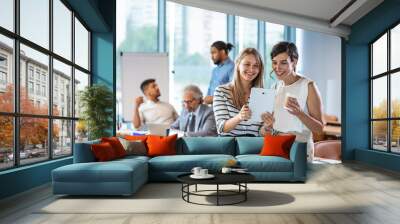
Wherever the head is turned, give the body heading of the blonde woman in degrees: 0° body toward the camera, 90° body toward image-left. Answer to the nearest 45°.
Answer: approximately 315°

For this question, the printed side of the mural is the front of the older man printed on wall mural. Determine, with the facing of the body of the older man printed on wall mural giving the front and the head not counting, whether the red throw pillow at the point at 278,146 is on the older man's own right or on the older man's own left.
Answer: on the older man's own left

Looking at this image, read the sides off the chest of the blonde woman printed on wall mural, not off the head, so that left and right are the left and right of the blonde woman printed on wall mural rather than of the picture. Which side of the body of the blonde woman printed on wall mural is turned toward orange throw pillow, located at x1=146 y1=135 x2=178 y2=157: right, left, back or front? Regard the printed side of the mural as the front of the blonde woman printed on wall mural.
right

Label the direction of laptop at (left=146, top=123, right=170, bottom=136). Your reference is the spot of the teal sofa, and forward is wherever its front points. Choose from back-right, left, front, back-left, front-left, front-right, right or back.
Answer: back

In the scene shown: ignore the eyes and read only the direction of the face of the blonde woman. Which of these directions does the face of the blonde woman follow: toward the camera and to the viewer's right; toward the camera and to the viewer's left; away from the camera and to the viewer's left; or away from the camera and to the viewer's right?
toward the camera and to the viewer's right
